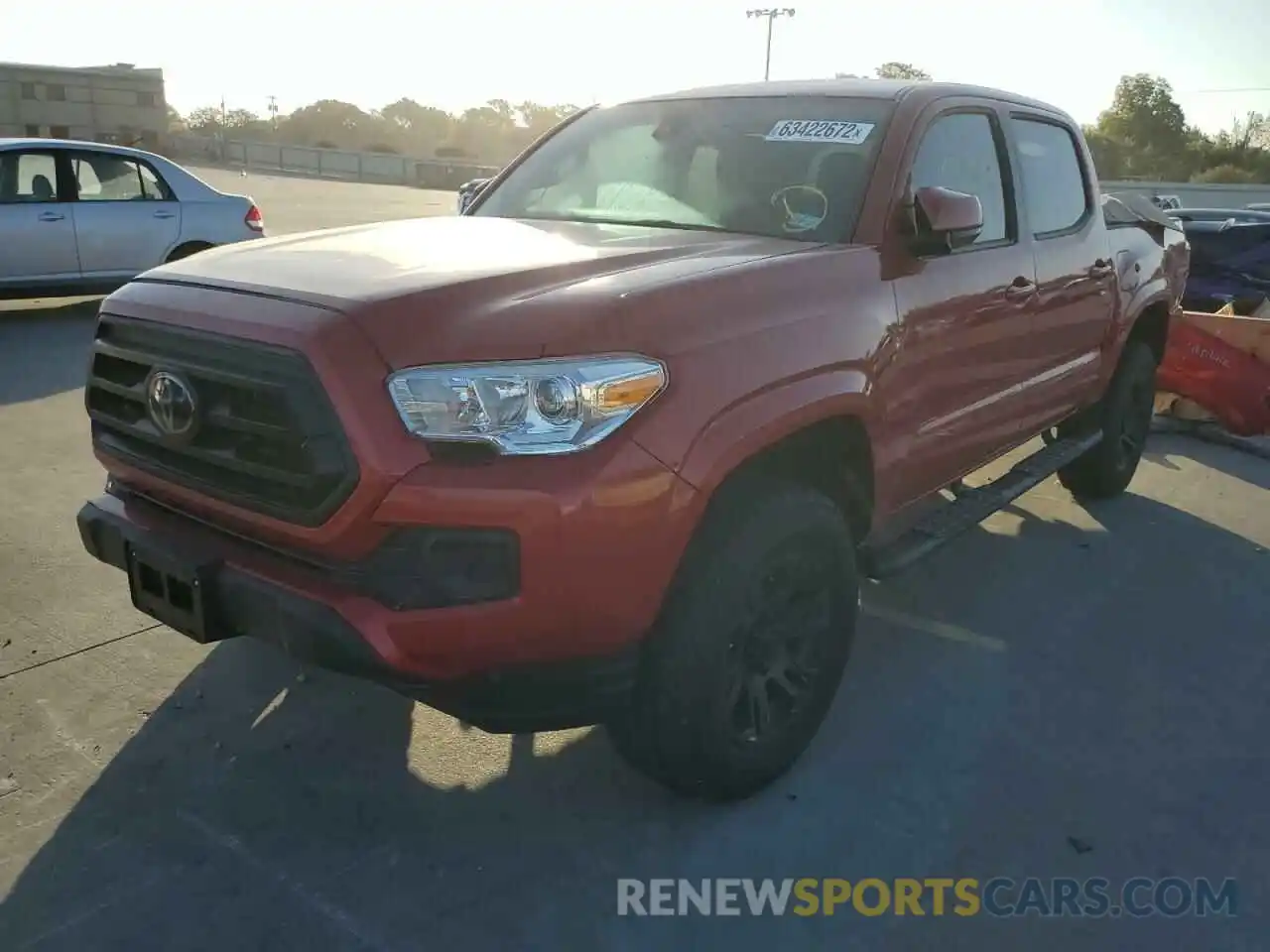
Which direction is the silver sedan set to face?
to the viewer's left

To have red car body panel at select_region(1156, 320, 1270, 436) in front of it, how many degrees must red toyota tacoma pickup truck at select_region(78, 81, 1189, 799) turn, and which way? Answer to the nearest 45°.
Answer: approximately 180°

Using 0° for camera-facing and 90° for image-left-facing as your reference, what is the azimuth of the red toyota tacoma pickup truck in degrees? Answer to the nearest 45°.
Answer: approximately 45°

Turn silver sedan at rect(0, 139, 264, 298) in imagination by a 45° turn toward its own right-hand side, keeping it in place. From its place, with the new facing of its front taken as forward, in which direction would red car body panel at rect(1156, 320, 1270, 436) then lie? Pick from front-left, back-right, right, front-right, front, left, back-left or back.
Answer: back

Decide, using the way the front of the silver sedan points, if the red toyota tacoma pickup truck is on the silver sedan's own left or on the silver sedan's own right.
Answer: on the silver sedan's own left

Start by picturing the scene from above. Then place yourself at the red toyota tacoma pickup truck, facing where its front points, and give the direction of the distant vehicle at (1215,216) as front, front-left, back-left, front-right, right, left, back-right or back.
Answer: back

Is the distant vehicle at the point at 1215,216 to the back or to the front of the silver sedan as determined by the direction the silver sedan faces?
to the back

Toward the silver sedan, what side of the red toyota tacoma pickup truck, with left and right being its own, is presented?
right
